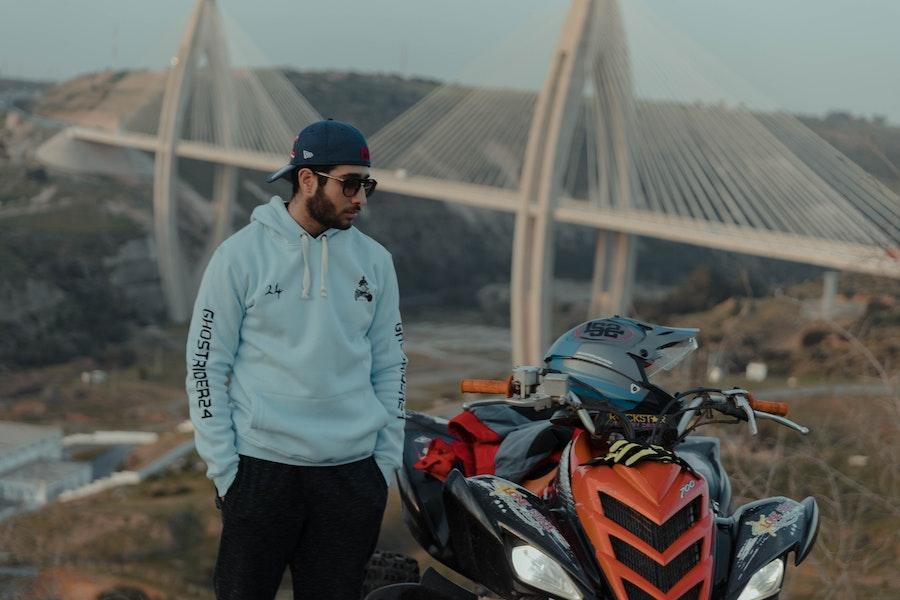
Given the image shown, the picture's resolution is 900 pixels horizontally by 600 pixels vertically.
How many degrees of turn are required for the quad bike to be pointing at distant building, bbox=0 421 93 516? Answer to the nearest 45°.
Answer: approximately 180°

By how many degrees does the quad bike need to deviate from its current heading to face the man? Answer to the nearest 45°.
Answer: approximately 135° to its right

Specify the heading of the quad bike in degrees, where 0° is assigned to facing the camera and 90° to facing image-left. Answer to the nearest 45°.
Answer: approximately 315°

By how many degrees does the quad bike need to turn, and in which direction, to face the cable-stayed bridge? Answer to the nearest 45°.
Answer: approximately 135° to its left
